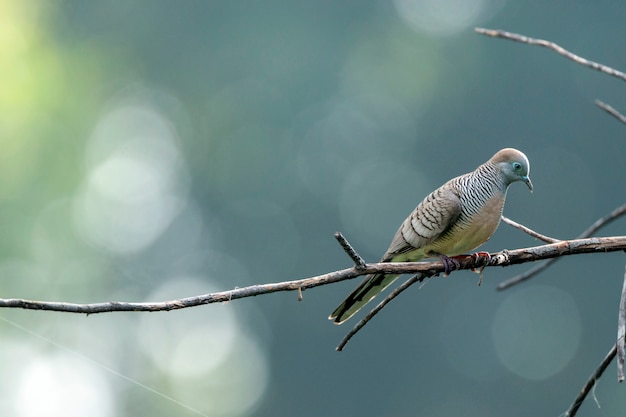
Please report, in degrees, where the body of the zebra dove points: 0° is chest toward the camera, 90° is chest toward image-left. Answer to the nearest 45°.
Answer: approximately 270°
